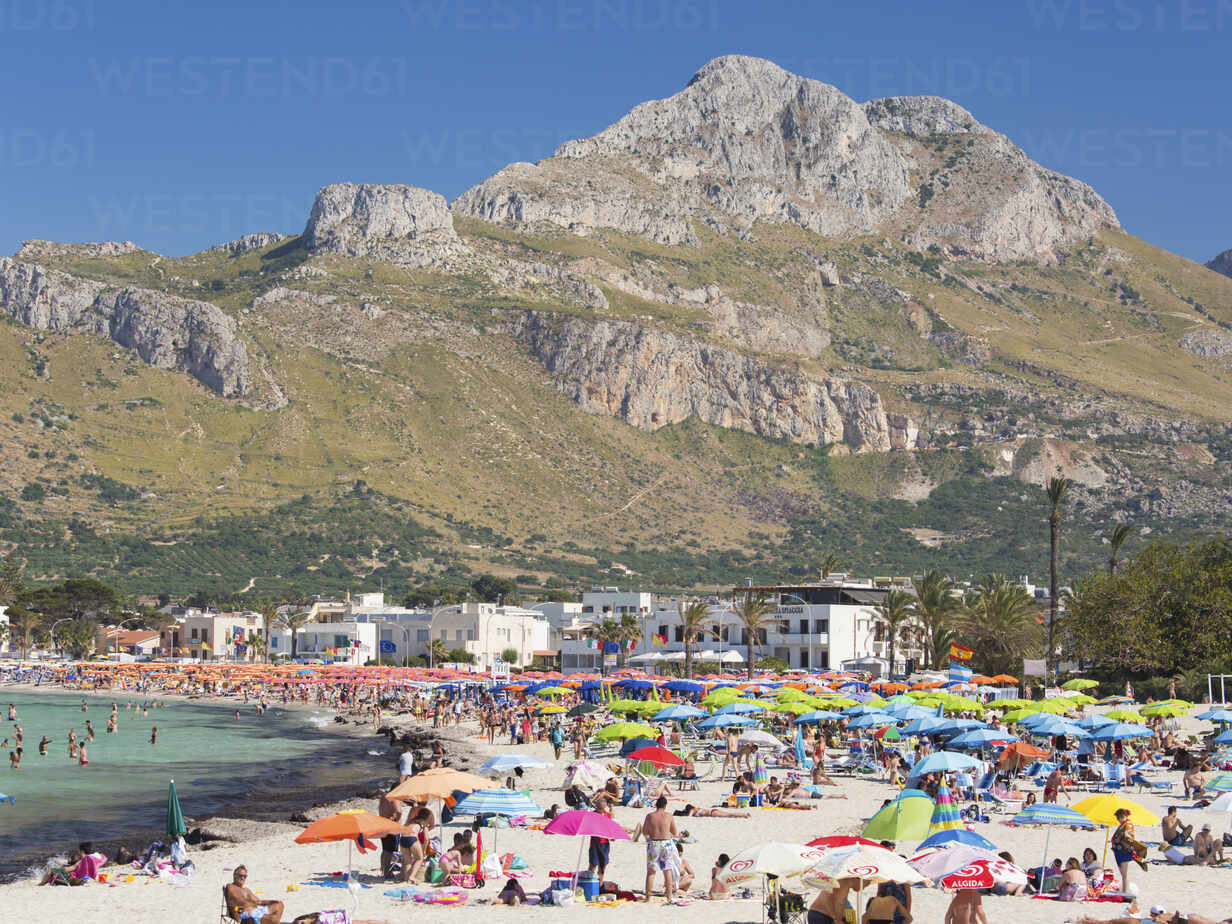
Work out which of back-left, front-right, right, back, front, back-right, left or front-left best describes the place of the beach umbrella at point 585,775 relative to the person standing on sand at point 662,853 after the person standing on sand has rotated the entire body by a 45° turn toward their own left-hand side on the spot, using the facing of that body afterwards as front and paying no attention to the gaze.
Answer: front-right

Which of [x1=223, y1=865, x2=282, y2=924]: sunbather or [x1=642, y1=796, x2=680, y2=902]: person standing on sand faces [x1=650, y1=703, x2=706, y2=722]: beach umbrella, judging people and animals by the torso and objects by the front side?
the person standing on sand

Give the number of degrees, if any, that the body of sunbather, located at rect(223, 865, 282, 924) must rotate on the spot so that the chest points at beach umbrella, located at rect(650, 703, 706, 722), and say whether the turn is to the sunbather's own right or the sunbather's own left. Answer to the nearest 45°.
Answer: approximately 90° to the sunbather's own left

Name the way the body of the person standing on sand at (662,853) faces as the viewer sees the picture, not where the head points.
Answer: away from the camera

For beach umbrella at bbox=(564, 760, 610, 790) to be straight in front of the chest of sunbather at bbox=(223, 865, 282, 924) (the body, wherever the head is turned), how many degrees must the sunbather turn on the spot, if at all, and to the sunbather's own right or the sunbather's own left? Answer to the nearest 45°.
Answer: approximately 90° to the sunbather's own left

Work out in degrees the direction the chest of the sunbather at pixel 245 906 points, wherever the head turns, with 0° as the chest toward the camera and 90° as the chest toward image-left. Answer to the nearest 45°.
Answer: approximately 315°

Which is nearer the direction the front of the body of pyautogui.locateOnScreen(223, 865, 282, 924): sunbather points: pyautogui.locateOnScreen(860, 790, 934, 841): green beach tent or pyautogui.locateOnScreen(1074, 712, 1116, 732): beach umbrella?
the green beach tent

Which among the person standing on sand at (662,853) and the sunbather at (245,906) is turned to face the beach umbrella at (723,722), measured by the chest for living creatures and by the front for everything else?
the person standing on sand

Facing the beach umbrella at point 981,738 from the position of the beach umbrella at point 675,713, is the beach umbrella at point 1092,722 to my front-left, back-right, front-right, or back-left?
front-left

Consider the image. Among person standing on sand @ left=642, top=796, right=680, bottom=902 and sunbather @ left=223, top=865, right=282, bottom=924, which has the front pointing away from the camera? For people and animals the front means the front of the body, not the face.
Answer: the person standing on sand
